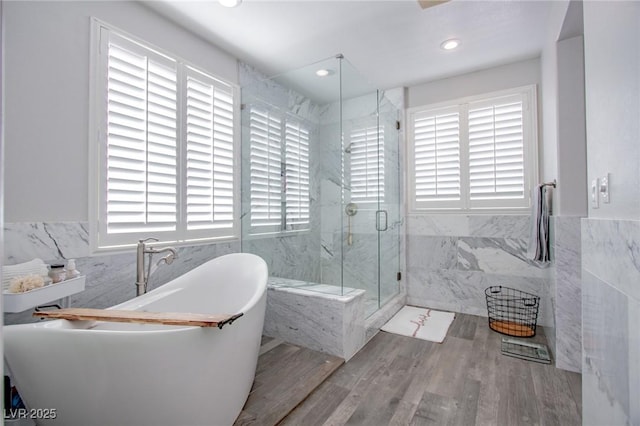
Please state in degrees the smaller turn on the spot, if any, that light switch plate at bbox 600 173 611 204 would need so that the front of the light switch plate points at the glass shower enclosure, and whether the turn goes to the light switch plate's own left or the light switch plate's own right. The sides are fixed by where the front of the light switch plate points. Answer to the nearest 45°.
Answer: approximately 45° to the light switch plate's own right

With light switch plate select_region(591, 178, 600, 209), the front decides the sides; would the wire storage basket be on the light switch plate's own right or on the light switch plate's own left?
on the light switch plate's own right

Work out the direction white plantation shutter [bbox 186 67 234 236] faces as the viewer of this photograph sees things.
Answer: facing the viewer and to the right of the viewer

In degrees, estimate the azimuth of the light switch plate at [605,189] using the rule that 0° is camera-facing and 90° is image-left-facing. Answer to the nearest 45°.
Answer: approximately 45°

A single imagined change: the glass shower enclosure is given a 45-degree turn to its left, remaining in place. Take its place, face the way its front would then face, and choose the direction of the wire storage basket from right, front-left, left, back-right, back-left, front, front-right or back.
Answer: front

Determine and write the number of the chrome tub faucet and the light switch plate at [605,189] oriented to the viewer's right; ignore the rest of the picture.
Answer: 1

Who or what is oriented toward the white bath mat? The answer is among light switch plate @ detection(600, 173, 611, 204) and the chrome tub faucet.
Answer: the chrome tub faucet

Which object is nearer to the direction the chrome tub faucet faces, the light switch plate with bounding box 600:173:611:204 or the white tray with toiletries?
the light switch plate

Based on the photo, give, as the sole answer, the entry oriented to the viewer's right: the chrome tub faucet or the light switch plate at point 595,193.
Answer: the chrome tub faucet

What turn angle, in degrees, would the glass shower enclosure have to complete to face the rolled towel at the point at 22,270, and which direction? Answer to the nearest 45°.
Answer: approximately 90° to its right

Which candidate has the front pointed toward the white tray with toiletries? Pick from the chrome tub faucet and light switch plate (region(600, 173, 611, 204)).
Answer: the light switch plate

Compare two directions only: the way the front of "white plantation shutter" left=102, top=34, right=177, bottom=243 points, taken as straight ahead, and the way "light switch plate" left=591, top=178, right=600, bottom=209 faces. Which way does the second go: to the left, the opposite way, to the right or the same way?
the opposite way

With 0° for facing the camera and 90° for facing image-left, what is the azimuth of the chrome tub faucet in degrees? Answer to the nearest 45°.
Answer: approximately 270°
